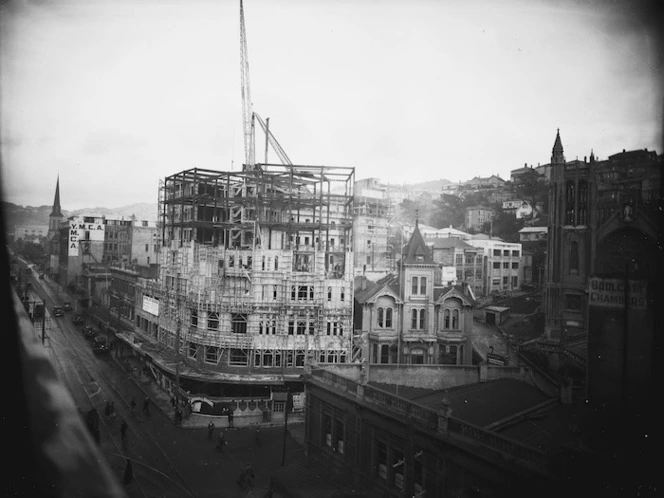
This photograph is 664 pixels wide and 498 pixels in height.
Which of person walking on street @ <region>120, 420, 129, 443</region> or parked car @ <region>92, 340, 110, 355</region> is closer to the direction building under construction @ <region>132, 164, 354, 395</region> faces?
the person walking on street

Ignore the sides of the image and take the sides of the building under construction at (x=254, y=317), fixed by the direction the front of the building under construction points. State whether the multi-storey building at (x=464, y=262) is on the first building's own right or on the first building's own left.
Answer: on the first building's own left

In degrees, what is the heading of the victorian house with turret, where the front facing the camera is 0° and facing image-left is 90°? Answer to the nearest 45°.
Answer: approximately 0°

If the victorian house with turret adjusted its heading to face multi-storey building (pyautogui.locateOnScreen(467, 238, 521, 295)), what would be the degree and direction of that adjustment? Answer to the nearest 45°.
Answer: approximately 135° to its left

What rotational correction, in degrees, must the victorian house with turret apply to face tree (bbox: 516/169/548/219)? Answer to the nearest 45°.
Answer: approximately 135° to its left

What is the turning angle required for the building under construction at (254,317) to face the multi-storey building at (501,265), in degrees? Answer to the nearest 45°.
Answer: approximately 90° to its left

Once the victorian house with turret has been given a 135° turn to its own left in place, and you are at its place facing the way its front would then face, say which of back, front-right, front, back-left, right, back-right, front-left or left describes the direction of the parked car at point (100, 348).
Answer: back-left

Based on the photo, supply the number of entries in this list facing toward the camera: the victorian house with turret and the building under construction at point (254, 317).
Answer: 2
